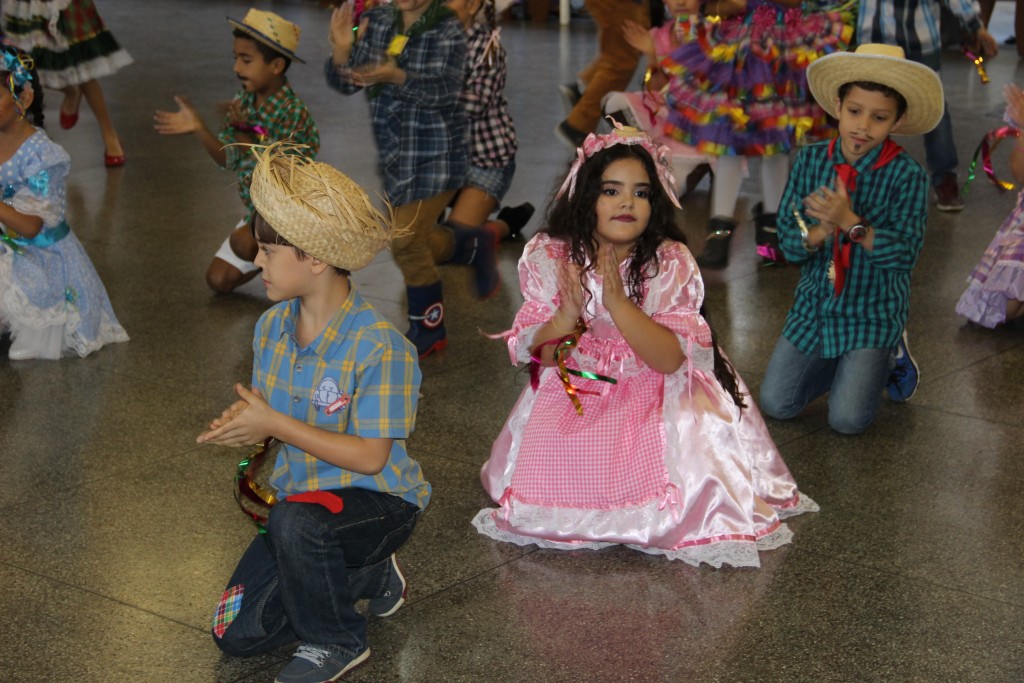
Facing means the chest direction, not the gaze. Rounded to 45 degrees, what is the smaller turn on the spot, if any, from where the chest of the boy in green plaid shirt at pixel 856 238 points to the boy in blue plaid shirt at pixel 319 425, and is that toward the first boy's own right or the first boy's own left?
0° — they already face them

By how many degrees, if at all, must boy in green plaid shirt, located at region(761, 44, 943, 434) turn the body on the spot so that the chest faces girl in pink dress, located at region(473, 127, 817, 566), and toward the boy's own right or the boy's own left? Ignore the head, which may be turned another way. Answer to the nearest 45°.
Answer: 0° — they already face them

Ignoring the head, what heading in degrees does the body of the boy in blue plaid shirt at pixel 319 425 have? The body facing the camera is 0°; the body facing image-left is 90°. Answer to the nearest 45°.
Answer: approximately 45°

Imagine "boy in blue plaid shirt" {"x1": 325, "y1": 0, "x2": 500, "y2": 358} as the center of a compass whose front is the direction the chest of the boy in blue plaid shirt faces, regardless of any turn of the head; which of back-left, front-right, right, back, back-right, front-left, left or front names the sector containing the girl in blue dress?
front-right

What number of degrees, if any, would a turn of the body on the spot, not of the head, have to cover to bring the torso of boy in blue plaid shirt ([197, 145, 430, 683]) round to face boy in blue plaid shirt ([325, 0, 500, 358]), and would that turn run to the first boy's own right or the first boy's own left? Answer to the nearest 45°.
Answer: approximately 135° to the first boy's own right

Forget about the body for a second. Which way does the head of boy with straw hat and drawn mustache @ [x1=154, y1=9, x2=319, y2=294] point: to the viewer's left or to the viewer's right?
to the viewer's left

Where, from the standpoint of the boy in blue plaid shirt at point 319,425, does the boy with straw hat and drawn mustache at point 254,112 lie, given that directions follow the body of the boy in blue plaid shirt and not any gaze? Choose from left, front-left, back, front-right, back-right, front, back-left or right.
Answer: back-right

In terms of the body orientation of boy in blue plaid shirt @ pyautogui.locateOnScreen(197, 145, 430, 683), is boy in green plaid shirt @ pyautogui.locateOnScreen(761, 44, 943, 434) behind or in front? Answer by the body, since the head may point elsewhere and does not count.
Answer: behind
